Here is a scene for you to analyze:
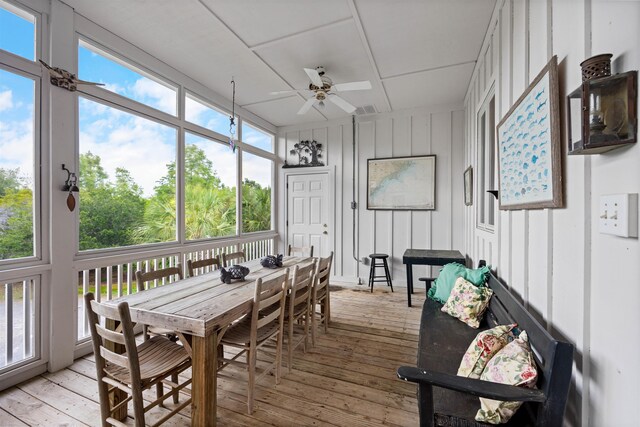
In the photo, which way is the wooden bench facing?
to the viewer's left

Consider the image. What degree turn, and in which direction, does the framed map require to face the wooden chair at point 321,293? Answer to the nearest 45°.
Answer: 0° — it already faces it

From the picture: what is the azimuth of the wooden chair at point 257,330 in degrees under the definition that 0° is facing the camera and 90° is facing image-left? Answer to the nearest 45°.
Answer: approximately 135°

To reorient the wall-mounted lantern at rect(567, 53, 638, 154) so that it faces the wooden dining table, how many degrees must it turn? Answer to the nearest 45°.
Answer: approximately 45° to its right

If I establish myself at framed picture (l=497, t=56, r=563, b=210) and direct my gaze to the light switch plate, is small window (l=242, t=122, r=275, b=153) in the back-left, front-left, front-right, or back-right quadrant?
back-right

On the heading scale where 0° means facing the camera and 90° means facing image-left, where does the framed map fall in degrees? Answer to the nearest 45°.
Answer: approximately 0°

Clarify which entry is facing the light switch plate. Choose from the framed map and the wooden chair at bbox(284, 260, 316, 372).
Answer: the framed map

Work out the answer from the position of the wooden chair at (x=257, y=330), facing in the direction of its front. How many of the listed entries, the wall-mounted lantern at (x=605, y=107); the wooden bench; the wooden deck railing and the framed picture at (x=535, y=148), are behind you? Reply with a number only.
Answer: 3

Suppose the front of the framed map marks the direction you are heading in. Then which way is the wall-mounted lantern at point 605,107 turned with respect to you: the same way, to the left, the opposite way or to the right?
to the right
